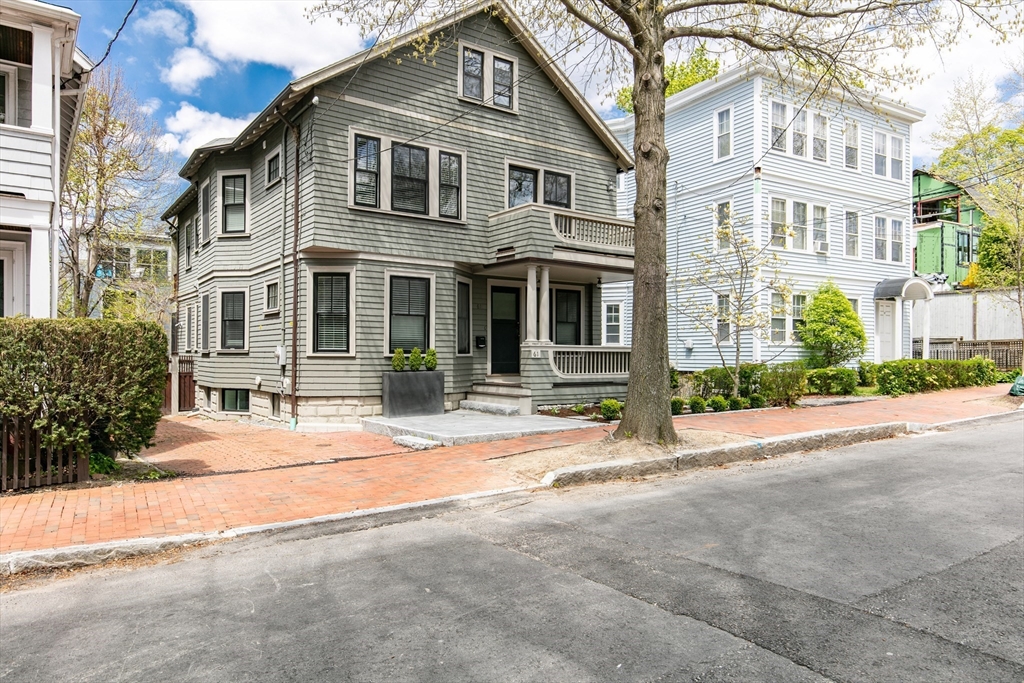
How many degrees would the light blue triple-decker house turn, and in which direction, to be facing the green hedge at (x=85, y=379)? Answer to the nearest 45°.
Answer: approximately 45° to its right

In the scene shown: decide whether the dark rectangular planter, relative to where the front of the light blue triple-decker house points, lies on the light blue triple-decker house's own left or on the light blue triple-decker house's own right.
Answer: on the light blue triple-decker house's own right

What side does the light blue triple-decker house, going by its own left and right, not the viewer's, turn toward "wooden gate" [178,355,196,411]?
right

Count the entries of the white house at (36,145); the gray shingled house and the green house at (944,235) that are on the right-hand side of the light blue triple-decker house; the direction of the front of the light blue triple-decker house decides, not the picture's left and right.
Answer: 2

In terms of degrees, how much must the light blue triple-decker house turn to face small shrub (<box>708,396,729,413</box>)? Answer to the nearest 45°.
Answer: approximately 45° to its right

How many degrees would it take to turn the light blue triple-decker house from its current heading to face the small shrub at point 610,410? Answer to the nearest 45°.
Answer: approximately 45° to its right

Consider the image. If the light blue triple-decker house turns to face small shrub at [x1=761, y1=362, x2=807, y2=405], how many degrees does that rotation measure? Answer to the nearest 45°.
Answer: approximately 45° to its right

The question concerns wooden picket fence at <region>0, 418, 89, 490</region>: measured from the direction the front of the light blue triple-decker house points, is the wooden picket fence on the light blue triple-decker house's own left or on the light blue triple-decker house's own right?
on the light blue triple-decker house's own right

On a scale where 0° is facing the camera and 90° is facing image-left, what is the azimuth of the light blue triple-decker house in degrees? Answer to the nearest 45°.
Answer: approximately 315°
